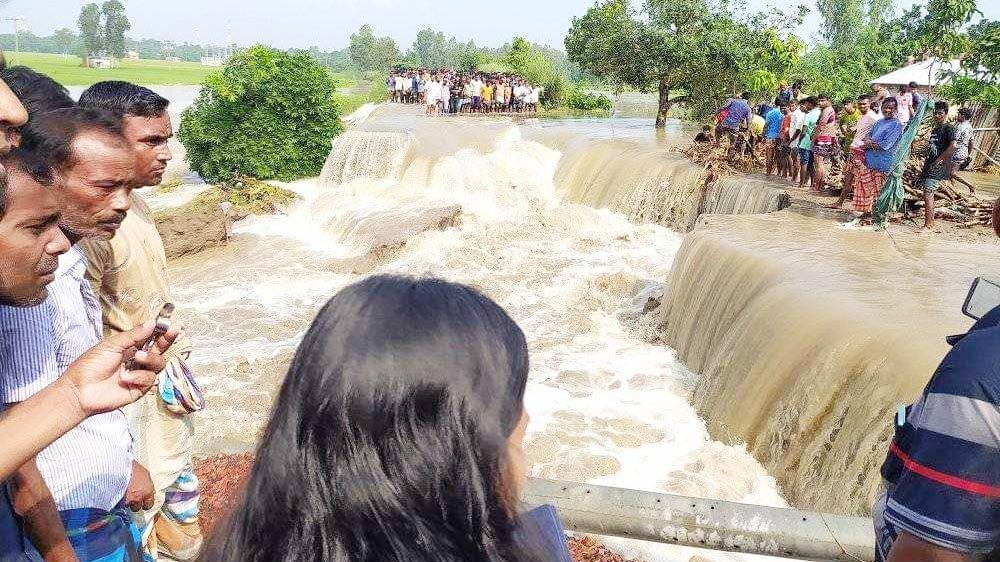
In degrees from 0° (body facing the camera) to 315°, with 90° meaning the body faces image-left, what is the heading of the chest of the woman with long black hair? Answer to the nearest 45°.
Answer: approximately 225°

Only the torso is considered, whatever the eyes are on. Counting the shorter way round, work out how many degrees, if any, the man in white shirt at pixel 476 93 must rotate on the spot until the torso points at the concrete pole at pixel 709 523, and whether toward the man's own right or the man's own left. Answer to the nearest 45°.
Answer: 0° — they already face it

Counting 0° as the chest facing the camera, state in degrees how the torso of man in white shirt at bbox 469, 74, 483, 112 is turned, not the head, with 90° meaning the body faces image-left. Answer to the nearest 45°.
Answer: approximately 0°

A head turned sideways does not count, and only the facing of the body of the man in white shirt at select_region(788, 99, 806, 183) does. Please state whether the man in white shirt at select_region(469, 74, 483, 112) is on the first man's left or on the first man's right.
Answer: on the first man's right

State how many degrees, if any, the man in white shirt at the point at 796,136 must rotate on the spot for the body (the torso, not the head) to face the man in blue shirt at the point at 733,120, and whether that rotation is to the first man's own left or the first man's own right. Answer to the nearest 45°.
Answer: approximately 90° to the first man's own right

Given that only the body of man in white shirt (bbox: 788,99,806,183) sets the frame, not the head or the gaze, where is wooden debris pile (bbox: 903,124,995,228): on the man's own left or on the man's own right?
on the man's own left

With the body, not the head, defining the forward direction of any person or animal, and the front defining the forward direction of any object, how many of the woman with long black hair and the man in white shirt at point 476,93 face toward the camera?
1

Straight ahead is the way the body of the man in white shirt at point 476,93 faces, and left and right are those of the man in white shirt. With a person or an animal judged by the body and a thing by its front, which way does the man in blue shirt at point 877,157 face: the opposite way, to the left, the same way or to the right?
to the right
